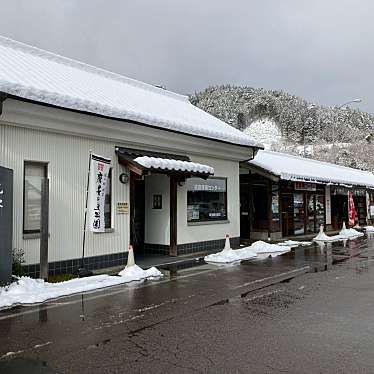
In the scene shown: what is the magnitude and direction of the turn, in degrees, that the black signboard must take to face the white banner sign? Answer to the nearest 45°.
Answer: approximately 90° to its left

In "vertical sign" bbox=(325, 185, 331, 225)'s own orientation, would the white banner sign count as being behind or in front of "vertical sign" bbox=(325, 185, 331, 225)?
in front

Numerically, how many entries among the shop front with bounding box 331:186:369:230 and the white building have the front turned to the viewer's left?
0

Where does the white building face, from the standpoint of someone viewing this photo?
facing the viewer and to the right of the viewer

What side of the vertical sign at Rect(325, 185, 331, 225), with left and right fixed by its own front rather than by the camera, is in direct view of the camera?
front

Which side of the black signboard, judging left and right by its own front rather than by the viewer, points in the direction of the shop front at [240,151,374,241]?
left

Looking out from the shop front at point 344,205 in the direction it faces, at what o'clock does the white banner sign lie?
The white banner sign is roughly at 2 o'clock from the shop front.
